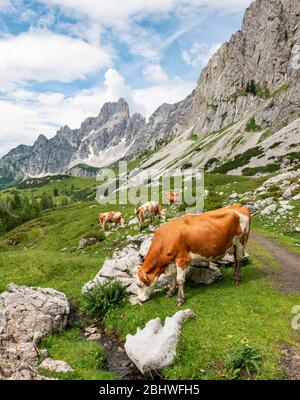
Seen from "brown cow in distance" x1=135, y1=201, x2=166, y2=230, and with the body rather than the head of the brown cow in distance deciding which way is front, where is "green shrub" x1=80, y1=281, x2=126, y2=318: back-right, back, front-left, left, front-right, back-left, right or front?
back-right

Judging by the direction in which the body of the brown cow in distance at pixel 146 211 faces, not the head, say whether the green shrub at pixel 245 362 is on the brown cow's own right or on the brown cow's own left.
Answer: on the brown cow's own right

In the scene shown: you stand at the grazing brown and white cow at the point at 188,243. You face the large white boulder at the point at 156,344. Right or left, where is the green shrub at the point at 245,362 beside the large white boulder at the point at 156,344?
left

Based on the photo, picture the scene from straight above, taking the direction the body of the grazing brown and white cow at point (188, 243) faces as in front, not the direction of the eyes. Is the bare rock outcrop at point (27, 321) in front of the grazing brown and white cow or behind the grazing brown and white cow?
in front

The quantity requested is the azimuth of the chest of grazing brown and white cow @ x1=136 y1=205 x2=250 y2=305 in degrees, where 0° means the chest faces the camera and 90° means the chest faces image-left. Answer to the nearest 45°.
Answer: approximately 45°

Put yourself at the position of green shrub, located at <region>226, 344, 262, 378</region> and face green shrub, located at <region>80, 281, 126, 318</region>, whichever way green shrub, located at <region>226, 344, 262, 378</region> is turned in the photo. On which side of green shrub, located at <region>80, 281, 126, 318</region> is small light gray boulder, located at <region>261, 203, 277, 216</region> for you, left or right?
right
